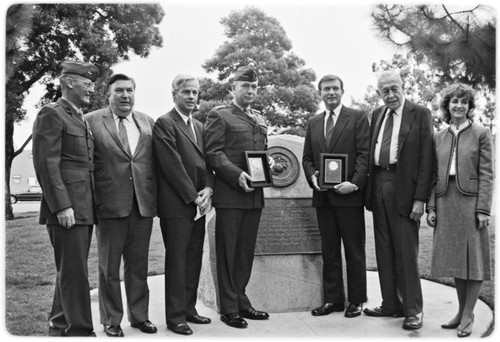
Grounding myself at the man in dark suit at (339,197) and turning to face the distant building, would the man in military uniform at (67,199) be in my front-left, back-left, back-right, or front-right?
front-left

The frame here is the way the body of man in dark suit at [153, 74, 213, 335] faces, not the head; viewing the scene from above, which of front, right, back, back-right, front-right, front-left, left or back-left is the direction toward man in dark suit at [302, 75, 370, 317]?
front-left

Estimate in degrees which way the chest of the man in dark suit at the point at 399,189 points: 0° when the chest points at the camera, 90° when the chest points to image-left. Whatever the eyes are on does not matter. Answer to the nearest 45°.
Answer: approximately 45°

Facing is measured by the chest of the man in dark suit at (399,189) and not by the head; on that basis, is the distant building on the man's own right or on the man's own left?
on the man's own right

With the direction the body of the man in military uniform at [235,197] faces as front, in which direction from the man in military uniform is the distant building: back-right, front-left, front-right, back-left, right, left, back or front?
back

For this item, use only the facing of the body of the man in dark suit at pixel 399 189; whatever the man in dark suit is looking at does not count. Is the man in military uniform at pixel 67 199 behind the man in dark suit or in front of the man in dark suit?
in front

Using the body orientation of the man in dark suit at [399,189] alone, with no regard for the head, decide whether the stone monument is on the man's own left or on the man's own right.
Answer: on the man's own right

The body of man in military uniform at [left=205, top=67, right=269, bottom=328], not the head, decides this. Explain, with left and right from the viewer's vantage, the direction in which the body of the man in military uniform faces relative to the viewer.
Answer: facing the viewer and to the right of the viewer

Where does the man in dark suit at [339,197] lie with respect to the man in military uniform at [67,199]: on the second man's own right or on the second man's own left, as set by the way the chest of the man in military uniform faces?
on the second man's own left

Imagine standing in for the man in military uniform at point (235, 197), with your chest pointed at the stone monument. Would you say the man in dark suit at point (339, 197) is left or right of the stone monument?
right
